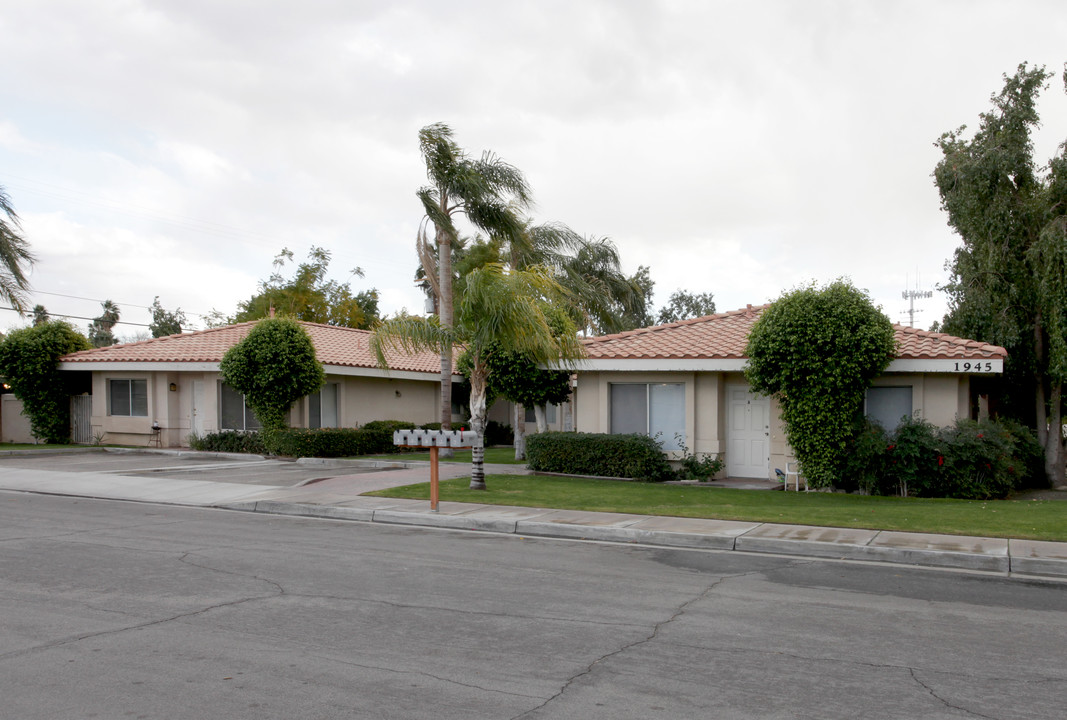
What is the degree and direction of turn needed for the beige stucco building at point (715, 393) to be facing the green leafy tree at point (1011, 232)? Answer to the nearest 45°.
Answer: approximately 90° to its left

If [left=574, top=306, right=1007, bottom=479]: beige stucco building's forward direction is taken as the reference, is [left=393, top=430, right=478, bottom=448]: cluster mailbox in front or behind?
in front

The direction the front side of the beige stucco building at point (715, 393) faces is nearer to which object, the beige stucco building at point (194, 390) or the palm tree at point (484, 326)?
the palm tree

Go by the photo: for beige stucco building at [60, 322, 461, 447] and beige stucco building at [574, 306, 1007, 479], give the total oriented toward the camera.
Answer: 2

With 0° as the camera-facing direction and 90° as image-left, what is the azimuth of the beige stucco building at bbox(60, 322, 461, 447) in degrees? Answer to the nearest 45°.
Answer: approximately 0°
